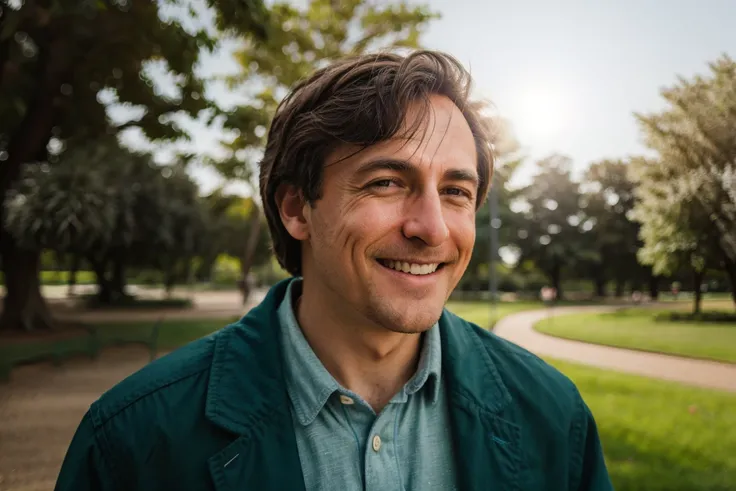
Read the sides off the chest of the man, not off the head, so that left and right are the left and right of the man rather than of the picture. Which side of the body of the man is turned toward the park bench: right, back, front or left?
back

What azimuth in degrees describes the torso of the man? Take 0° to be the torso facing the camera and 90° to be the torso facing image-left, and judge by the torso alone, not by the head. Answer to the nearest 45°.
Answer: approximately 315°

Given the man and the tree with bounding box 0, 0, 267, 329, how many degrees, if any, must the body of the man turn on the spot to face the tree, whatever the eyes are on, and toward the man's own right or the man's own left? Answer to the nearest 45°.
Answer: approximately 180°

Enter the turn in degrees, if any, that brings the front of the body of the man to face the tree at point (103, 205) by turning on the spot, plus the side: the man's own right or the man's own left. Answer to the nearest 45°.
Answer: approximately 180°

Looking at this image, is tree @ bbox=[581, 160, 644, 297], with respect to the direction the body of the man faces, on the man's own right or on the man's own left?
on the man's own left
